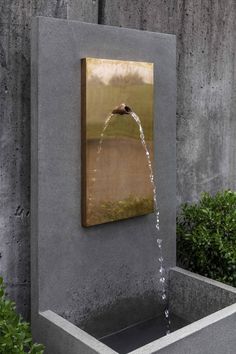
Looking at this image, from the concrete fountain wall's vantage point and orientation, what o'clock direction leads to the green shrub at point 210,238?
The green shrub is roughly at 9 o'clock from the concrete fountain wall.

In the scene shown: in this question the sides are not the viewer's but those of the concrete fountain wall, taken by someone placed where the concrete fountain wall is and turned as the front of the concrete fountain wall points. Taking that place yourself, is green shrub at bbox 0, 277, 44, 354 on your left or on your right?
on your right

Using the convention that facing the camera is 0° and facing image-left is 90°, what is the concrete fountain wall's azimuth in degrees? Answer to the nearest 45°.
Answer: approximately 315°

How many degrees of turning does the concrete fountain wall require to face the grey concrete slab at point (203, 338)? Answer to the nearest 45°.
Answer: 0° — it already faces it

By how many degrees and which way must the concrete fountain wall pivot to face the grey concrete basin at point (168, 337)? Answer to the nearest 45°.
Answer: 0° — it already faces it
